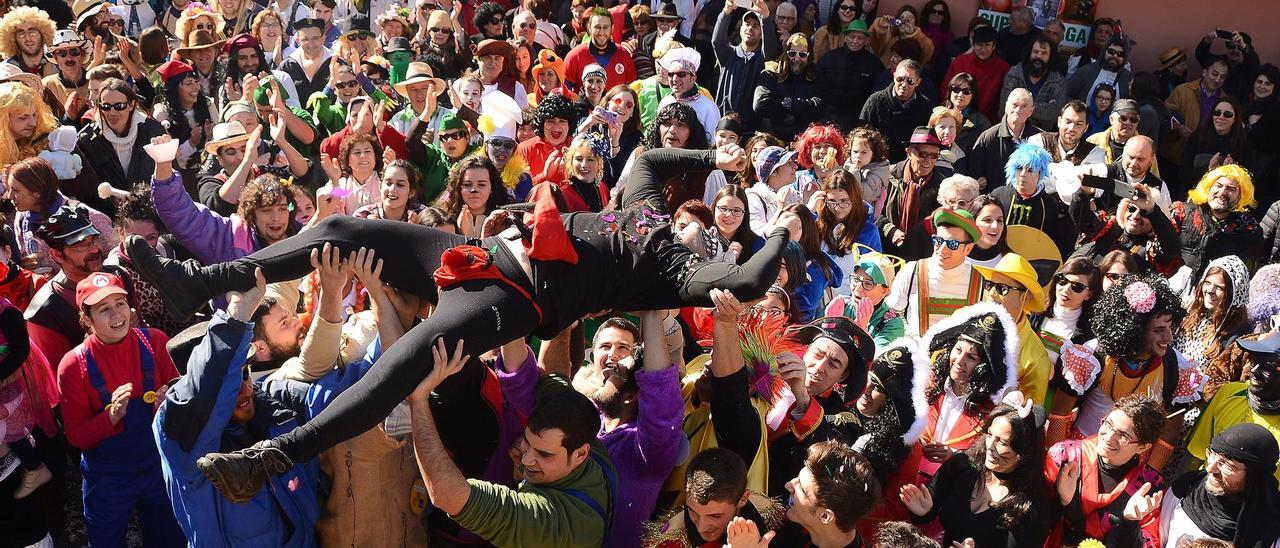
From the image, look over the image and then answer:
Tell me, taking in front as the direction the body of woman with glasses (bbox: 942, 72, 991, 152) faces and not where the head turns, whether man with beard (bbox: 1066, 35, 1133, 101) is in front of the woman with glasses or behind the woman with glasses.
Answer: behind

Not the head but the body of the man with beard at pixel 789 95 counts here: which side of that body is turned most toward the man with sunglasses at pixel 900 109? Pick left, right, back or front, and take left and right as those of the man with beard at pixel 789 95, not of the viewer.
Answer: left

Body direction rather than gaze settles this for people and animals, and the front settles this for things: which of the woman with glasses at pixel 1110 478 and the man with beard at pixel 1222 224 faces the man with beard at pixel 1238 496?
the man with beard at pixel 1222 224

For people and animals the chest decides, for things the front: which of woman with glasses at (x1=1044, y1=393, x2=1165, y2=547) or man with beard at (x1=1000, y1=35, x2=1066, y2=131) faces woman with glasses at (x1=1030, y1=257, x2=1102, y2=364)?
the man with beard

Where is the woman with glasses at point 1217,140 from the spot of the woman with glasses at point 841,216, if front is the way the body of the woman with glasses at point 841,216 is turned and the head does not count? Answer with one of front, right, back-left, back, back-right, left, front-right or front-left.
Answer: back-left

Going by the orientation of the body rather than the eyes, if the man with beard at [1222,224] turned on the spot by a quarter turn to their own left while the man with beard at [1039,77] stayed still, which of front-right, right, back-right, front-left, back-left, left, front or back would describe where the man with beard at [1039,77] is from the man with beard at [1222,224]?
back-left

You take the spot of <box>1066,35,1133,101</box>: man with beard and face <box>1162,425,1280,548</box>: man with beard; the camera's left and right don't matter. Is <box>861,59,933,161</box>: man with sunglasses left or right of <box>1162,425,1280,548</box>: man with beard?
right

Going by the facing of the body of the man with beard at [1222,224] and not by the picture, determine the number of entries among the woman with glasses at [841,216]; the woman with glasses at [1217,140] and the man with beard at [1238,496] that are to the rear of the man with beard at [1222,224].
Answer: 1

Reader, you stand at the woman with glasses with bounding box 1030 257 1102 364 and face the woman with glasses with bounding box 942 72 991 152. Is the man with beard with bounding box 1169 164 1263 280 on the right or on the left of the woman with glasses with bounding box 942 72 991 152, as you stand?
right
